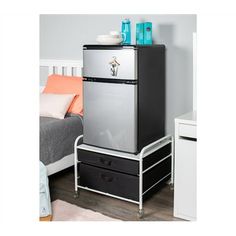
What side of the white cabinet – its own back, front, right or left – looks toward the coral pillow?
right

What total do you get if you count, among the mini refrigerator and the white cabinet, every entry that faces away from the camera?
0

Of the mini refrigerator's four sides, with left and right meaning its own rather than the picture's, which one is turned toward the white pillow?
right

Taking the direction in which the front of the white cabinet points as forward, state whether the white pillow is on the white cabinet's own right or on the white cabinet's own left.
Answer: on the white cabinet's own right

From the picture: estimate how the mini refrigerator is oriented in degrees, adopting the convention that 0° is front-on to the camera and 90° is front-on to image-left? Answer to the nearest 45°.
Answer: approximately 45°
